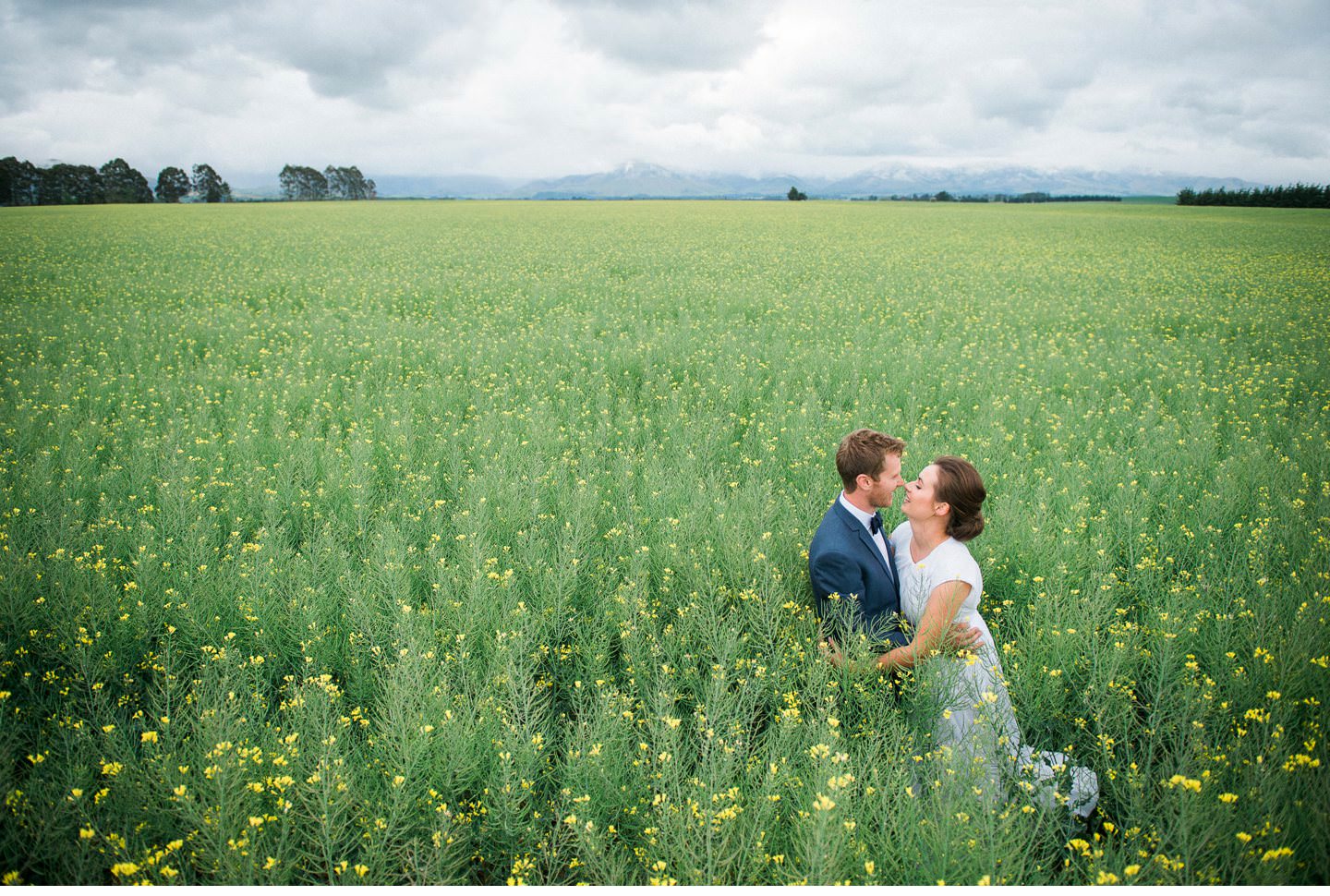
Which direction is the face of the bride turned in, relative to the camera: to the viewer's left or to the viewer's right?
to the viewer's left

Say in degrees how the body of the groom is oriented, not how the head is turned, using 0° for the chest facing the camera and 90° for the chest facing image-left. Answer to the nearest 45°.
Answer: approximately 270°

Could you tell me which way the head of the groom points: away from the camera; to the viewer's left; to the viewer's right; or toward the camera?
to the viewer's right
